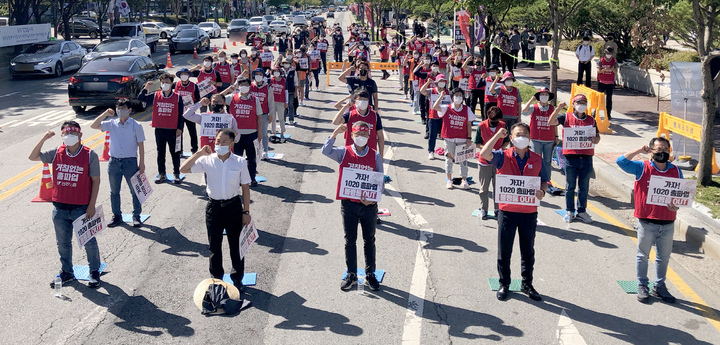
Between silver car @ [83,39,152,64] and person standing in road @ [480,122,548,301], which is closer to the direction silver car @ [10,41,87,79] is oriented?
the person standing in road

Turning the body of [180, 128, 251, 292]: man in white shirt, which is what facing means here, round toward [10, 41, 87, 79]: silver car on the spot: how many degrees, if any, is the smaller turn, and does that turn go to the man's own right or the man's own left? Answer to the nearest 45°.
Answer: approximately 180°

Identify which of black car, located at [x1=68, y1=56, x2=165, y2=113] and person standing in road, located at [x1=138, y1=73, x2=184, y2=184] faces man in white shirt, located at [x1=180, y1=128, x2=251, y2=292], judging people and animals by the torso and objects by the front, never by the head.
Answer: the person standing in road

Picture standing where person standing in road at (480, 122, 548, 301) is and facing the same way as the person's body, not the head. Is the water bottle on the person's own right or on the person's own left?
on the person's own right

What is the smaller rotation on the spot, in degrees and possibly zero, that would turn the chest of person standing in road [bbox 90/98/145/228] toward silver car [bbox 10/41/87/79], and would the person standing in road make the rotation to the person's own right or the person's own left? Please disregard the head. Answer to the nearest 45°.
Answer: approximately 180°
